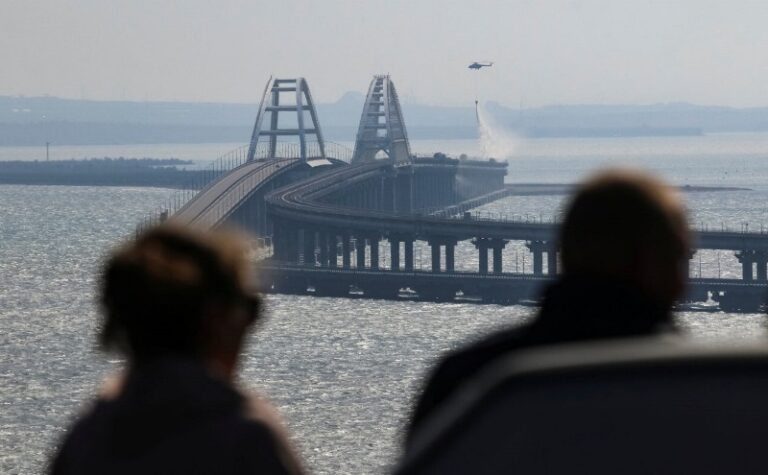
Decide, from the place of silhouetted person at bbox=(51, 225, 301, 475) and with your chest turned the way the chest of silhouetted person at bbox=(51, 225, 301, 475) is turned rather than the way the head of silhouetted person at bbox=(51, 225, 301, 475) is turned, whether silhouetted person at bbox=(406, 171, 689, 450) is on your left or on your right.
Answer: on your right

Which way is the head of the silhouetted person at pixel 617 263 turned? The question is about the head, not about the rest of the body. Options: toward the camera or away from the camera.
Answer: away from the camera

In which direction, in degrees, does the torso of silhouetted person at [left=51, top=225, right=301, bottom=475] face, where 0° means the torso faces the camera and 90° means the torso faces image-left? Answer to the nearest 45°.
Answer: approximately 180°
